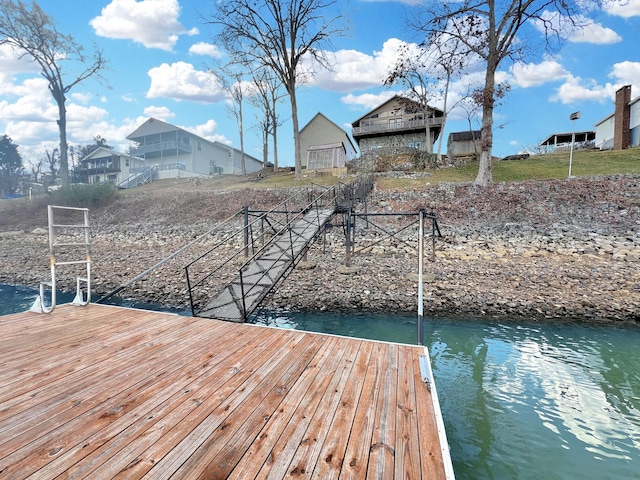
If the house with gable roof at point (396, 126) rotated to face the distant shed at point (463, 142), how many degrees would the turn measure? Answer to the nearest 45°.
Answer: approximately 90° to its left

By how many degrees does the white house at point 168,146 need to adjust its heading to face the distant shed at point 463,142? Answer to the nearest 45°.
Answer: approximately 90° to its left

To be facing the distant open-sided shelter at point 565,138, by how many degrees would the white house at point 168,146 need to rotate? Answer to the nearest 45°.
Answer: approximately 135° to its left

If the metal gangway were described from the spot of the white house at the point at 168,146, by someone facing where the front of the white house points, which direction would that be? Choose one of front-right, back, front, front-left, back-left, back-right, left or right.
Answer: front-left

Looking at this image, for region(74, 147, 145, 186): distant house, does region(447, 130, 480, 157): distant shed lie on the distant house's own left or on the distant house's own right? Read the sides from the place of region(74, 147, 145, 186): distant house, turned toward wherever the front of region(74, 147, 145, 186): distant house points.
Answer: on the distant house's own left

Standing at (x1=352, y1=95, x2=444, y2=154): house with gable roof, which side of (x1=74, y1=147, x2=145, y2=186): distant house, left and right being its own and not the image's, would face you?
left

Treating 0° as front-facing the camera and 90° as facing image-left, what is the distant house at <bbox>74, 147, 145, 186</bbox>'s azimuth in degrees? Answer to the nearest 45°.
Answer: approximately 45°
